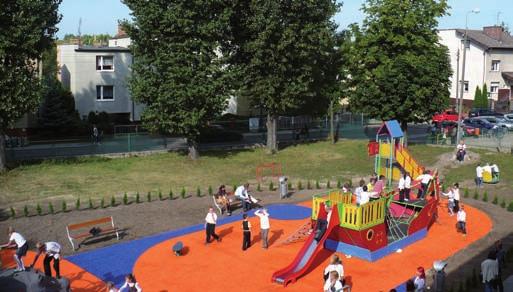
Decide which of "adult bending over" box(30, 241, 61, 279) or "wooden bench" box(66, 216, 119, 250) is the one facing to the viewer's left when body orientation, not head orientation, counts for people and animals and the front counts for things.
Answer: the adult bending over

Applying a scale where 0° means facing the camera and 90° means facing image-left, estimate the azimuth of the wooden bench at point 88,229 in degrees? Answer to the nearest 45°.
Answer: approximately 315°

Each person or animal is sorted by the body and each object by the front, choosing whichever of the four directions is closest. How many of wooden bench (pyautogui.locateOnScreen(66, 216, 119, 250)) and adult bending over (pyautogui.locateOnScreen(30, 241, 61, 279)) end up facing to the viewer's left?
1

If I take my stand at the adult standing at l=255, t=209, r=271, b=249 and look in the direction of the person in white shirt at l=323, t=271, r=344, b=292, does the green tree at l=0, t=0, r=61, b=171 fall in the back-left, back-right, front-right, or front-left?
back-right

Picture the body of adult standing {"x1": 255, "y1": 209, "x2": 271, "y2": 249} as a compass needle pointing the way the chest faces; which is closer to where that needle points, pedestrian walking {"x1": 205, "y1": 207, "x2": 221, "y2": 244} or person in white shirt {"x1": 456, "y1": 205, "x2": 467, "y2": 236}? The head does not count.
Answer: the pedestrian walking

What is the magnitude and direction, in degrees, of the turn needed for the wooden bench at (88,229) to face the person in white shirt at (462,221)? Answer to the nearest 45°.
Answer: approximately 45° to its left

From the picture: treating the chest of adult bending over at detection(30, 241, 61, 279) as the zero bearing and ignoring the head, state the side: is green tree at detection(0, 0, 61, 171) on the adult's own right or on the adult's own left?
on the adult's own right

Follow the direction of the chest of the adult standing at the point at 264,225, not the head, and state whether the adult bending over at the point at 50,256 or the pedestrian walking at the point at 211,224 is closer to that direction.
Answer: the adult bending over

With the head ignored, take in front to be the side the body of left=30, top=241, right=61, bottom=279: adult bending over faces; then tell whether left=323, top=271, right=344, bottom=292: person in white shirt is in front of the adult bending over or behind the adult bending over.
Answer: behind

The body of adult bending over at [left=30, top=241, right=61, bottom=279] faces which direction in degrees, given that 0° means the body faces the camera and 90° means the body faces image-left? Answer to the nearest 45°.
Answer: approximately 90°
